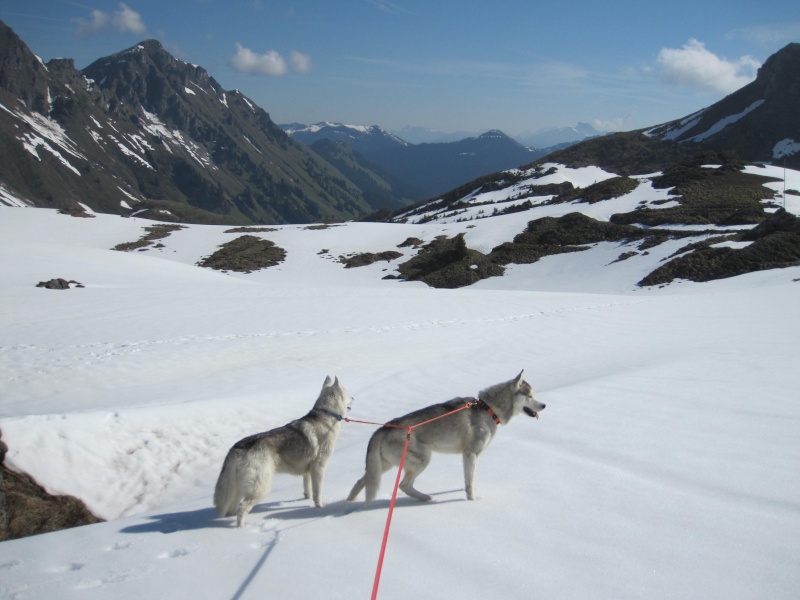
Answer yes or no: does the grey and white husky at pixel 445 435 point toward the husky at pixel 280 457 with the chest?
no

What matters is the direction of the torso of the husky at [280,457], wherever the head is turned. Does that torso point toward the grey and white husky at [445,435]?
no

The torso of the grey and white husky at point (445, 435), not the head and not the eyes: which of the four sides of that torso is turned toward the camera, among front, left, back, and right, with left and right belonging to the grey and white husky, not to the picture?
right

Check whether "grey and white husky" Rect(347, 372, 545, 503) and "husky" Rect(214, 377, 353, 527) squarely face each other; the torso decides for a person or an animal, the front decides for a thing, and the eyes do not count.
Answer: no

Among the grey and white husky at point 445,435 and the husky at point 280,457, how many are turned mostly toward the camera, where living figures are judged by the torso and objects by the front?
0

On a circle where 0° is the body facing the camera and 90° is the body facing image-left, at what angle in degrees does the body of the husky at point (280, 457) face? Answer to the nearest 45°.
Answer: approximately 225°
